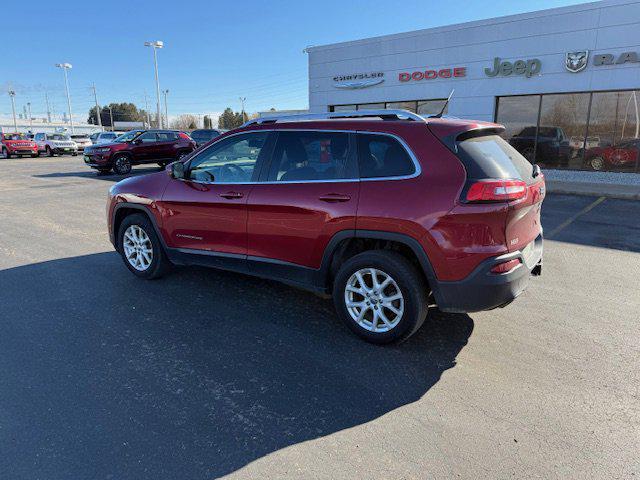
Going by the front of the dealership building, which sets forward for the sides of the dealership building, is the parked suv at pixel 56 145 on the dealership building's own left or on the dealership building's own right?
on the dealership building's own right

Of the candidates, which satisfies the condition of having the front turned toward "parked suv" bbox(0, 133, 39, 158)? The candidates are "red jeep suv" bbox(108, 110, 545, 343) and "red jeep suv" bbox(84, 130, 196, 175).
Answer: "red jeep suv" bbox(108, 110, 545, 343)

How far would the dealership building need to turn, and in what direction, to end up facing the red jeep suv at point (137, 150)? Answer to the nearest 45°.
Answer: approximately 45° to its right

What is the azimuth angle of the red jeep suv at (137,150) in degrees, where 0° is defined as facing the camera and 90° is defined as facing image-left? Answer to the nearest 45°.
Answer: approximately 45°

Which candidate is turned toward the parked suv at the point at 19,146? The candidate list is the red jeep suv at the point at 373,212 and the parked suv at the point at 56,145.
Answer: the red jeep suv

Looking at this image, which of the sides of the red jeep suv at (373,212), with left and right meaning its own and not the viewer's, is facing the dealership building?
right

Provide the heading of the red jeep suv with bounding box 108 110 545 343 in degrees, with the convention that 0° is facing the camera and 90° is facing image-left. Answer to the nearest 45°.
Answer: approximately 135°

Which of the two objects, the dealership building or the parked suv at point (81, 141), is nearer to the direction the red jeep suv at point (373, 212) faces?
the parked suv

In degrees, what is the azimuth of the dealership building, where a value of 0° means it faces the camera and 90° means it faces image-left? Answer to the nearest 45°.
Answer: approximately 45°
